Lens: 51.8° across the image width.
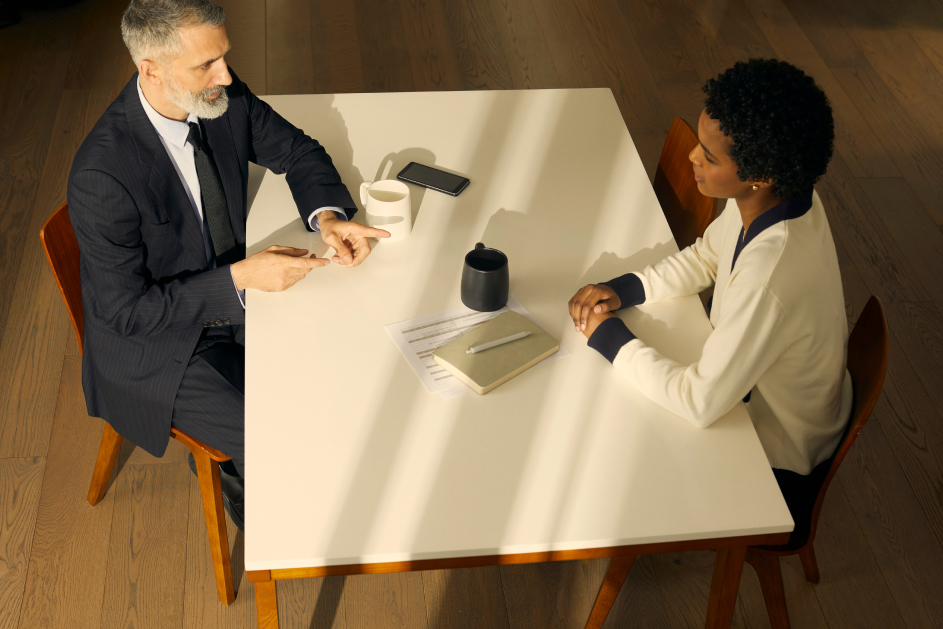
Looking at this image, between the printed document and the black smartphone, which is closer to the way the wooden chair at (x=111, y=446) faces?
the printed document

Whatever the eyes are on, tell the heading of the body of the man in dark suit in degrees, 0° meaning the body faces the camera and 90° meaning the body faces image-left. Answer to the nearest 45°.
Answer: approximately 315°

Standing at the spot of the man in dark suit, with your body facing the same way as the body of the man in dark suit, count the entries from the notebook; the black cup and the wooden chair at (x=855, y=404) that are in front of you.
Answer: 3

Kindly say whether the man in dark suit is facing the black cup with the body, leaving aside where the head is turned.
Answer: yes

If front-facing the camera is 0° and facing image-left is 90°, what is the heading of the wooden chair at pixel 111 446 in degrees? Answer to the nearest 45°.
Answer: approximately 315°

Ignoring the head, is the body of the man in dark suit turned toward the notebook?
yes
